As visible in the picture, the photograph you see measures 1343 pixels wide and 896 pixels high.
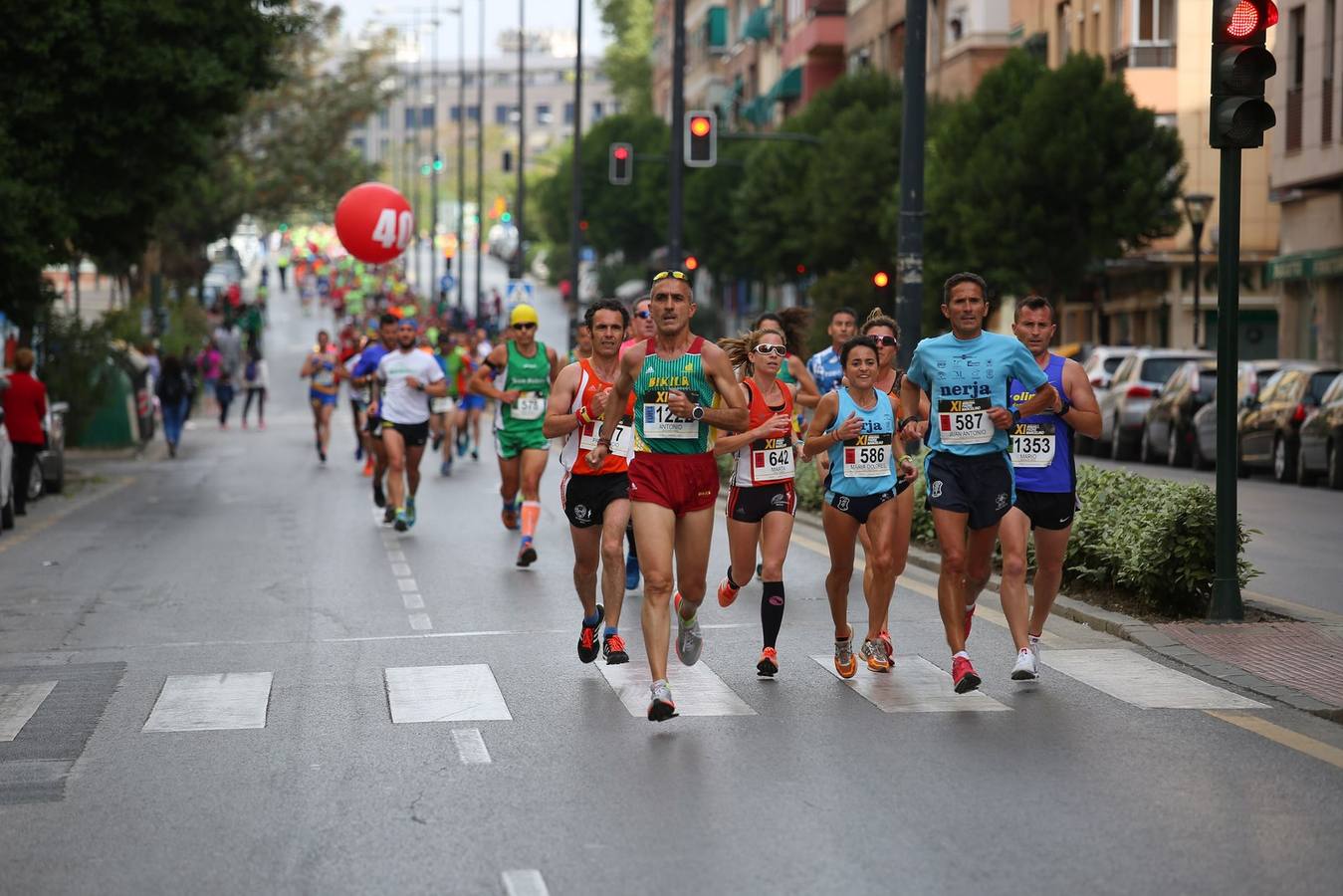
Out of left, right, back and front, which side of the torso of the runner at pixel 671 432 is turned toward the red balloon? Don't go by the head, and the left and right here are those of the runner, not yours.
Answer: back

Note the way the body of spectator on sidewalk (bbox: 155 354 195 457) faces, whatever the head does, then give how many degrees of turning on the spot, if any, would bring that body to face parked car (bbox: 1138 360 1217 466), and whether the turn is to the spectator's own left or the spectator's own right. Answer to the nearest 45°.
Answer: approximately 135° to the spectator's own right

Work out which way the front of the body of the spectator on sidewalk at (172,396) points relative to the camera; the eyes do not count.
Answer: away from the camera

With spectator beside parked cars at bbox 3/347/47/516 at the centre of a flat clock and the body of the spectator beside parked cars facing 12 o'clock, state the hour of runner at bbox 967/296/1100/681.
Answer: The runner is roughly at 4 o'clock from the spectator beside parked cars.

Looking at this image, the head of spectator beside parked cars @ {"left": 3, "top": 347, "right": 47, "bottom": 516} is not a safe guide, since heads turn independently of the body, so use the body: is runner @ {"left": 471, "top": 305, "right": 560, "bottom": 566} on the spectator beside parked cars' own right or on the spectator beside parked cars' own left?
on the spectator beside parked cars' own right

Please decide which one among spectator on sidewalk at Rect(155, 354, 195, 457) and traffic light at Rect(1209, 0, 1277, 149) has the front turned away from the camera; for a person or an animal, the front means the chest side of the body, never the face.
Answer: the spectator on sidewalk
